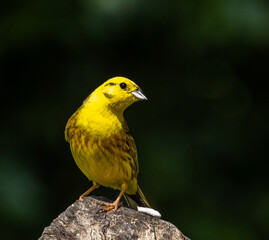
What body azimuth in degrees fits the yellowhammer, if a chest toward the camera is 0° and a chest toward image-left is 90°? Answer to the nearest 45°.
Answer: approximately 45°
